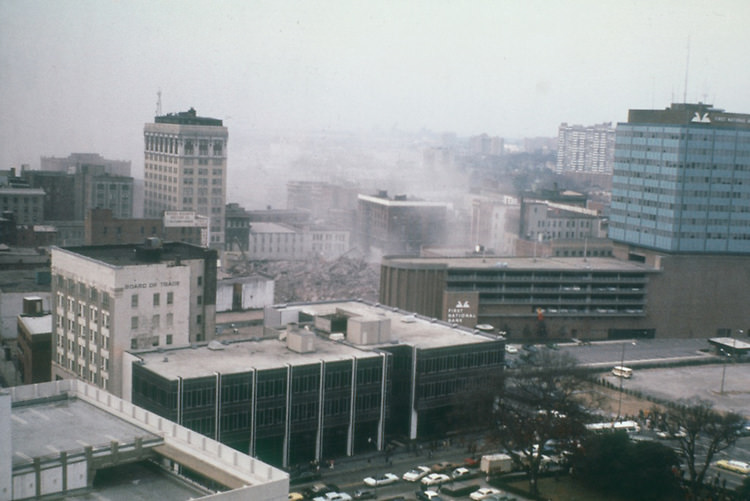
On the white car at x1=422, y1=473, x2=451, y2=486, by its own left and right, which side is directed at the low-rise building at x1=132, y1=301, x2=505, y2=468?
right

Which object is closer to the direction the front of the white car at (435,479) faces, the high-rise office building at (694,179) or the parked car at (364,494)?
the parked car

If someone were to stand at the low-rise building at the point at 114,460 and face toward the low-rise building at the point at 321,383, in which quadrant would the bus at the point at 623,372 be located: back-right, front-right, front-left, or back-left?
front-right

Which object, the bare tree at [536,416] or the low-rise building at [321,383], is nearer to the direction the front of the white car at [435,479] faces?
the low-rise building

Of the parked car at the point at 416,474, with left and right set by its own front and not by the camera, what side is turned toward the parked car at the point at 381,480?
front

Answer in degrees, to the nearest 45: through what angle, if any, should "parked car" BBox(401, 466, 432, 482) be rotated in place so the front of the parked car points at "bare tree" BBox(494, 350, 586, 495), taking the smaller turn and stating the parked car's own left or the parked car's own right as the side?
approximately 180°

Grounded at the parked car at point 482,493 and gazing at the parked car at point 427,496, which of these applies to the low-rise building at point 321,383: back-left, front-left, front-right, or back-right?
front-right

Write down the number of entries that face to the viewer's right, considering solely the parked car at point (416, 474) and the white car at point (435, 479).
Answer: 0

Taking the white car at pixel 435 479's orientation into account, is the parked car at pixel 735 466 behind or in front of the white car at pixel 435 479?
behind

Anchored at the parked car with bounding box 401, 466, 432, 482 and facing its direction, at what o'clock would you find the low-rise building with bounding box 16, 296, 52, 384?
The low-rise building is roughly at 2 o'clock from the parked car.

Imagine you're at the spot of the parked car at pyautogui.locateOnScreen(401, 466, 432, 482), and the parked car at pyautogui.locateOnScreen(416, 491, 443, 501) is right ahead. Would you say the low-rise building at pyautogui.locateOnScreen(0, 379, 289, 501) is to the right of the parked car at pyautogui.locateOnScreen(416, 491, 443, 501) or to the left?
right

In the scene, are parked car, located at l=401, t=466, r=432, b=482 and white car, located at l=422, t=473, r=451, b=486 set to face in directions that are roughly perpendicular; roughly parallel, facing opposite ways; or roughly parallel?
roughly parallel
